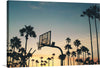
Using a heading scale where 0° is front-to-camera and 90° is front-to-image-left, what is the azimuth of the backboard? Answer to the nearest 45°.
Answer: approximately 45°
